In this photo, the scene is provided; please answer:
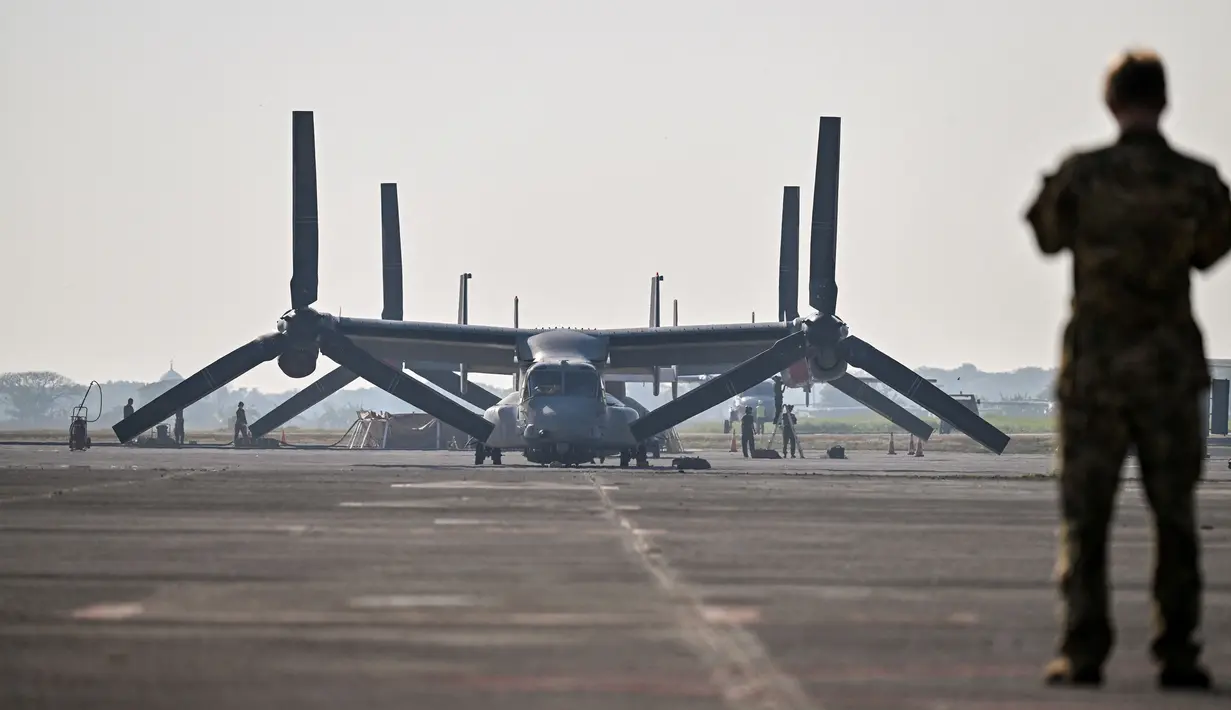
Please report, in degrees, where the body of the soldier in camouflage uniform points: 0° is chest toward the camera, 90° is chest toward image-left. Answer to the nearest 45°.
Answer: approximately 180°

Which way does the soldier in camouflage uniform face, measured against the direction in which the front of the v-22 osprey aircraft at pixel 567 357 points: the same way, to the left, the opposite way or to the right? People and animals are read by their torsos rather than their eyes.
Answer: the opposite way

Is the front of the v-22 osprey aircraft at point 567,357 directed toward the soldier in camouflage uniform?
yes

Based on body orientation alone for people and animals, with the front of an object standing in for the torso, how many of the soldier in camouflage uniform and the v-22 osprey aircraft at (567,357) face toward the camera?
1

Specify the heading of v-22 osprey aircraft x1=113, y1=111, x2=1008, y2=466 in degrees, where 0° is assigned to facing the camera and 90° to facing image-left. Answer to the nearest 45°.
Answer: approximately 0°

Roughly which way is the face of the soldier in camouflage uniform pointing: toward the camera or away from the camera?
away from the camera

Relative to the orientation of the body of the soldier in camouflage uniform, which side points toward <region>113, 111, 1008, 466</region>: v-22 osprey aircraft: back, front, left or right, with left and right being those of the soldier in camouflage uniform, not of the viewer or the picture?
front
